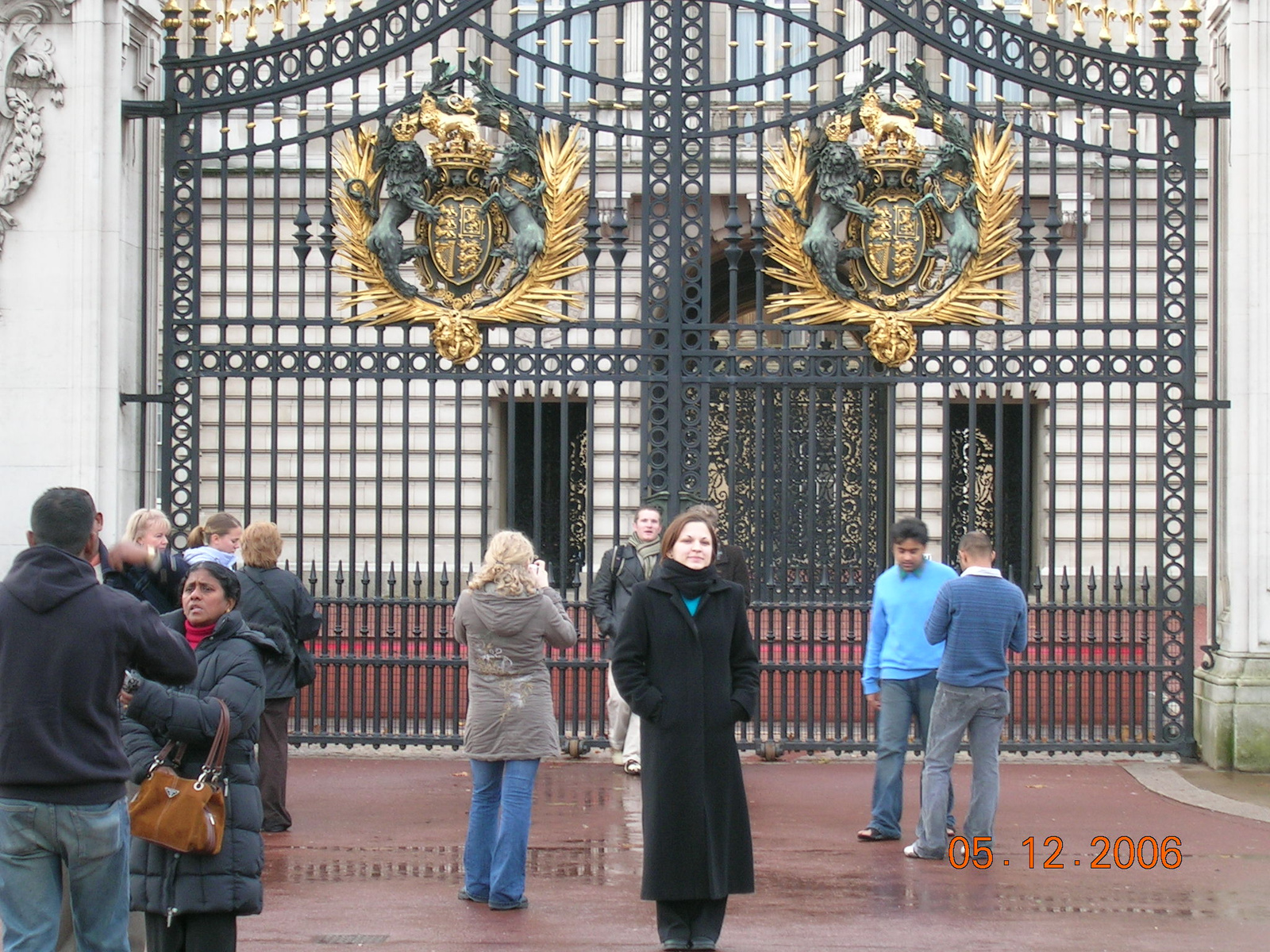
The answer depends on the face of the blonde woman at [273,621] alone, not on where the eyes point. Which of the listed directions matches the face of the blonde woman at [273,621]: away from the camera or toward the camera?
away from the camera

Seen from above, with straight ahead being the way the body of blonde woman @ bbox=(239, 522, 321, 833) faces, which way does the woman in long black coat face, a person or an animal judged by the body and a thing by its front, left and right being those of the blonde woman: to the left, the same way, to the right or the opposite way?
the opposite way

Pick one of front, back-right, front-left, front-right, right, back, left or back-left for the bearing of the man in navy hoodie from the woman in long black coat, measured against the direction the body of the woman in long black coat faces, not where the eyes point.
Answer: front-right

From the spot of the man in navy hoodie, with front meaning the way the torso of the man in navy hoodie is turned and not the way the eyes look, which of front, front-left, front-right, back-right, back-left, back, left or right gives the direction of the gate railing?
front-right

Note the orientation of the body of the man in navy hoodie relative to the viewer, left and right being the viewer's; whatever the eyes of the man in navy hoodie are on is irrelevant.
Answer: facing away from the viewer

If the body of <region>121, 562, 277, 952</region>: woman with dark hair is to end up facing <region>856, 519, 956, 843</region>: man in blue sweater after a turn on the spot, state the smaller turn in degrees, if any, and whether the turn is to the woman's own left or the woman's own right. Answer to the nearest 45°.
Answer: approximately 180°

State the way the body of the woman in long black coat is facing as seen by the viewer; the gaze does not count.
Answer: toward the camera

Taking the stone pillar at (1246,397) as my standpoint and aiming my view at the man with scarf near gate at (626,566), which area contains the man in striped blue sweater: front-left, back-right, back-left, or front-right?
front-left

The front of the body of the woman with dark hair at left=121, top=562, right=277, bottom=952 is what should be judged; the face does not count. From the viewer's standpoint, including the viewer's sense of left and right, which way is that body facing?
facing the viewer and to the left of the viewer

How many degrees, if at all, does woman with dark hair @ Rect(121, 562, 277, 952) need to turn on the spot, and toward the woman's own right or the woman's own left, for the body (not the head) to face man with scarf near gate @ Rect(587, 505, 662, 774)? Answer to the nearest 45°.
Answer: approximately 180°

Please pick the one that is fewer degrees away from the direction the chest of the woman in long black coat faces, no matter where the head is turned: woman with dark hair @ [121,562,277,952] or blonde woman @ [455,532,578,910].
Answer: the woman with dark hair

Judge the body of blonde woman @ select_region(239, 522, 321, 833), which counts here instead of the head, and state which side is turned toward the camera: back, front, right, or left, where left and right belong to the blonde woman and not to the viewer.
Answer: back
